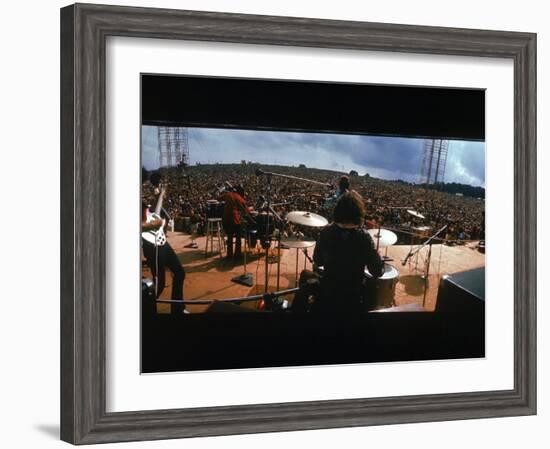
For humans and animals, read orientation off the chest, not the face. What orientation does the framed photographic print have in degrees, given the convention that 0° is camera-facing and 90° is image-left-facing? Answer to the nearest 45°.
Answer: approximately 315°
